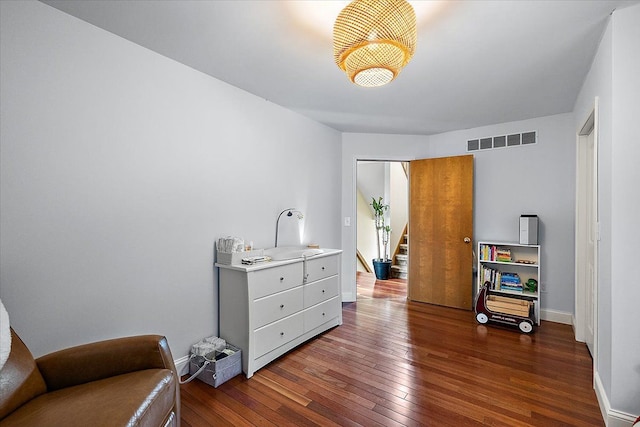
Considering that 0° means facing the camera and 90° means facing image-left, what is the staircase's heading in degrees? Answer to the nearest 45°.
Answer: approximately 45°

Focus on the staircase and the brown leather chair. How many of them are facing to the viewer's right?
1

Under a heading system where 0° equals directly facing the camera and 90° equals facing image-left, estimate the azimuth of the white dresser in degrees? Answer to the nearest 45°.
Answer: approximately 315°

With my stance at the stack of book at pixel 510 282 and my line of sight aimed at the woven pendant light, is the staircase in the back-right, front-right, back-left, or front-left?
back-right

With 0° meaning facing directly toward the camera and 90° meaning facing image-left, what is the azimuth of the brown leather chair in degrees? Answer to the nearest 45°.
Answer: approximately 270°
